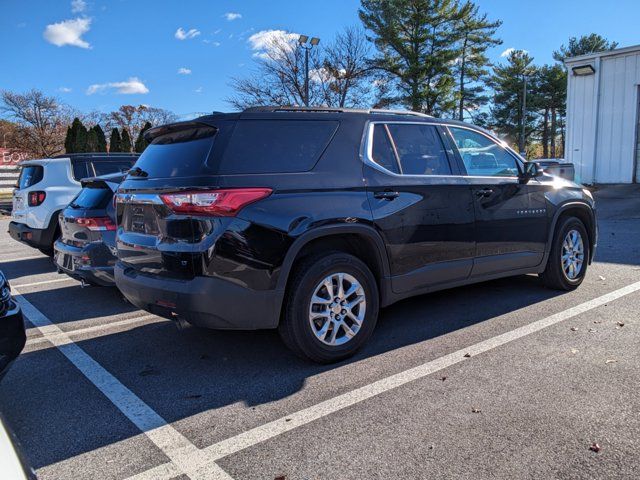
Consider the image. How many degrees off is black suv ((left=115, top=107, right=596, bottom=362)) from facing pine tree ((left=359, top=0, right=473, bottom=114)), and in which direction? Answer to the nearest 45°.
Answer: approximately 45° to its left

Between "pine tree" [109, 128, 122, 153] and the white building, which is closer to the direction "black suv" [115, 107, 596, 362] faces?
the white building

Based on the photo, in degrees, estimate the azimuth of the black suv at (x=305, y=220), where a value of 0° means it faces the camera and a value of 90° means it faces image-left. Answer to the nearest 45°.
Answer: approximately 225°

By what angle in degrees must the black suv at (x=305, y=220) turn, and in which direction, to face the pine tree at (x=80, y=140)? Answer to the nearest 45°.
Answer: approximately 90° to its left

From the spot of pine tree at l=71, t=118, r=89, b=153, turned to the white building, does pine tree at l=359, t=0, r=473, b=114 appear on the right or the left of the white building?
left

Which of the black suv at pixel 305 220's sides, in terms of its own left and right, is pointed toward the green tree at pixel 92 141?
left

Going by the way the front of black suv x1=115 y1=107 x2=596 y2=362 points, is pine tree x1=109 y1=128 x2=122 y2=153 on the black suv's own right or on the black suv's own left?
on the black suv's own left

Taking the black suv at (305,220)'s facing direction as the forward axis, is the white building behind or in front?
in front
